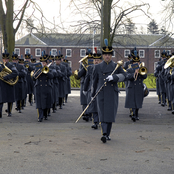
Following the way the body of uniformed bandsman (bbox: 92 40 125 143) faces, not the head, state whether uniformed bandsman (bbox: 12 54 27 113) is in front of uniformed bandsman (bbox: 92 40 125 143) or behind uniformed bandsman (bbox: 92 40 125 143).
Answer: behind

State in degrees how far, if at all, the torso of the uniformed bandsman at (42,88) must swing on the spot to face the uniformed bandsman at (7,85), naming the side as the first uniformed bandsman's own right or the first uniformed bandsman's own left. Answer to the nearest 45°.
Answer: approximately 135° to the first uniformed bandsman's own right

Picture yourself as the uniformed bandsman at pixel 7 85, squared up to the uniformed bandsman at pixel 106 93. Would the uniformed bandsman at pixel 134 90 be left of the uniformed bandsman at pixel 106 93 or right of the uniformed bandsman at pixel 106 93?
left

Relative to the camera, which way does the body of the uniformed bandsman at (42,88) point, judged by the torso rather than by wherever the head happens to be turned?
toward the camera

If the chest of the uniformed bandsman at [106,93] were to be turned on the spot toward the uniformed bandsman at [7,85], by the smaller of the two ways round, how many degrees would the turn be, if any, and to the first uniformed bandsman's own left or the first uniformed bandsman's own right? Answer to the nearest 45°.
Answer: approximately 135° to the first uniformed bandsman's own right

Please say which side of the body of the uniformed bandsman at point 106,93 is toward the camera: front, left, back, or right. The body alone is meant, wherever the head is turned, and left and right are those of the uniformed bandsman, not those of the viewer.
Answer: front

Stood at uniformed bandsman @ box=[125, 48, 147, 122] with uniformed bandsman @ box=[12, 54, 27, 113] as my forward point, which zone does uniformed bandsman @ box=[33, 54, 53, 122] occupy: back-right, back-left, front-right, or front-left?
front-left

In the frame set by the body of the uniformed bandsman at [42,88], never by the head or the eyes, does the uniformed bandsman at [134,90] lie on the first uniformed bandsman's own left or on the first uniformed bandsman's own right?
on the first uniformed bandsman's own left

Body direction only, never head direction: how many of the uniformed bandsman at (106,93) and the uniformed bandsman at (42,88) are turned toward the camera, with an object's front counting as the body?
2

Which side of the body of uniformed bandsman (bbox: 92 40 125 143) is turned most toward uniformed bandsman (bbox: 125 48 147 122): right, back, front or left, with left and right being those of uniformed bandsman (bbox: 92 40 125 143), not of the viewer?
back
